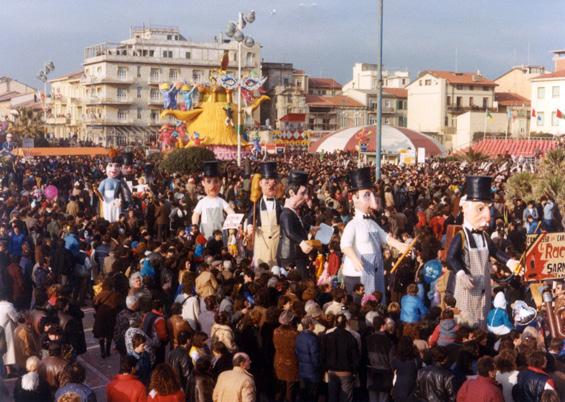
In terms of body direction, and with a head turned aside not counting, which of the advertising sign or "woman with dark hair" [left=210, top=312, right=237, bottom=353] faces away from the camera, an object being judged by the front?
the woman with dark hair

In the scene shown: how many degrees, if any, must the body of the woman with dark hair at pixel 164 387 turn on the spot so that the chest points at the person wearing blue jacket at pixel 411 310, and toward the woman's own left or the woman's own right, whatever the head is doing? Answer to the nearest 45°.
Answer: approximately 45° to the woman's own right

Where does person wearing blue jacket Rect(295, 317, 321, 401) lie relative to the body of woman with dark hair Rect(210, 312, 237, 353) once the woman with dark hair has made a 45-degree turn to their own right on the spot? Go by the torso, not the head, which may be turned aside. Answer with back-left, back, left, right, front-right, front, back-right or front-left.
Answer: front-right

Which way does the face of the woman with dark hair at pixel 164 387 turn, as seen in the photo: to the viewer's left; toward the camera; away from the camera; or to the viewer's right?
away from the camera

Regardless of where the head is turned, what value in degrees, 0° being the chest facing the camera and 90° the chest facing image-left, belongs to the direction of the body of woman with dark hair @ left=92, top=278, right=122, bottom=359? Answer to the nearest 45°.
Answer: approximately 180°

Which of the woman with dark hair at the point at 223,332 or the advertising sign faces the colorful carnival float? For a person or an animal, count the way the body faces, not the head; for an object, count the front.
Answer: the woman with dark hair

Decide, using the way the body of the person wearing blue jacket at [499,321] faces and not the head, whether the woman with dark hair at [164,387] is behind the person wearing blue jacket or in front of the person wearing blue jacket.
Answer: behind

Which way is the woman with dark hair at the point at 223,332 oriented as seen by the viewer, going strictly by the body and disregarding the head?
away from the camera

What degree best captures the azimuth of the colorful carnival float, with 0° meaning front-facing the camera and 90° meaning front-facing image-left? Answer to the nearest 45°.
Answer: approximately 315°

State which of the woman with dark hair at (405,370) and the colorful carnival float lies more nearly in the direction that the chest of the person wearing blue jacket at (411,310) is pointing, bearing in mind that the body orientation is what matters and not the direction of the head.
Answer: the colorful carnival float

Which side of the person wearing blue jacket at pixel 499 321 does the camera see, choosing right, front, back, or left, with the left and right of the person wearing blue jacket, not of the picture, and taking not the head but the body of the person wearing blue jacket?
back

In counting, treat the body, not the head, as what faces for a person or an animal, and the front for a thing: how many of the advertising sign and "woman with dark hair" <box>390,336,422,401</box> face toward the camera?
1
